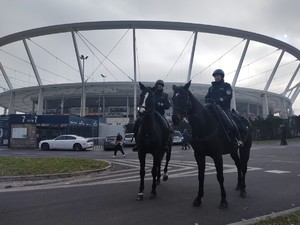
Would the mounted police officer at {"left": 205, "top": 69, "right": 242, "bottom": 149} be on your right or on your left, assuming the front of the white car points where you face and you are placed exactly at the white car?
on your left

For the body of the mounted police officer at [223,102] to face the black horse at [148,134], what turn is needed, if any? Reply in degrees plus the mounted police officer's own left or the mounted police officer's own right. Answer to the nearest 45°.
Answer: approximately 45° to the mounted police officer's own right

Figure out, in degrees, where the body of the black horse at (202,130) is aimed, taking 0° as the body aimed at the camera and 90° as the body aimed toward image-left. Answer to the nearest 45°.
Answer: approximately 45°

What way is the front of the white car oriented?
to the viewer's left

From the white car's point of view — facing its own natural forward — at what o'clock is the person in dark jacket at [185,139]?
The person in dark jacket is roughly at 7 o'clock from the white car.

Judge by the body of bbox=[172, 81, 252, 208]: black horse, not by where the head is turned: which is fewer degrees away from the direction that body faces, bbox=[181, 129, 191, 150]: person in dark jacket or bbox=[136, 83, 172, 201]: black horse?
the black horse

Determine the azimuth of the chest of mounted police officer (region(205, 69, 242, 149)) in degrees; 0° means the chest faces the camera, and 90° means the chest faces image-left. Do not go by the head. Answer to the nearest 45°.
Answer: approximately 45°
